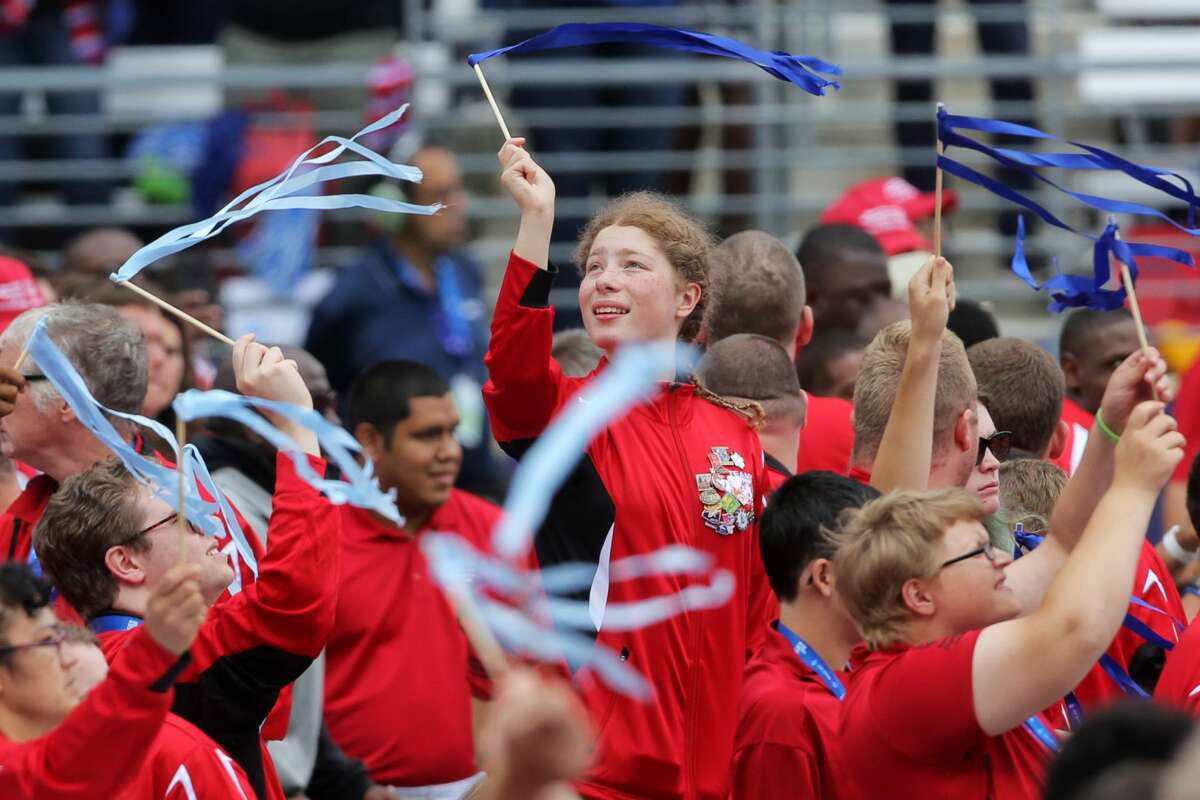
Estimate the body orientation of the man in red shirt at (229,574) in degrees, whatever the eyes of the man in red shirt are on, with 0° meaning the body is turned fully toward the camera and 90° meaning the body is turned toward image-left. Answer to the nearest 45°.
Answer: approximately 270°

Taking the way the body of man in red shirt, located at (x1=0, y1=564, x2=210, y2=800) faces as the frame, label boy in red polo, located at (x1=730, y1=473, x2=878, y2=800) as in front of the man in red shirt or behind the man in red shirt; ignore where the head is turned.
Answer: in front

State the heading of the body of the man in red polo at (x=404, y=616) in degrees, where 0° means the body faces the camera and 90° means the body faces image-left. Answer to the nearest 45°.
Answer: approximately 315°

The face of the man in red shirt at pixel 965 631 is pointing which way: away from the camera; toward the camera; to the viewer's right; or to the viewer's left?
to the viewer's right

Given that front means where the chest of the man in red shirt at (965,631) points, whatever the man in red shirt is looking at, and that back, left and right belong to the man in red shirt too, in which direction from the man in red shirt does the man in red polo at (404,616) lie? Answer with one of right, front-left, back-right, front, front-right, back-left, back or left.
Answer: back-left

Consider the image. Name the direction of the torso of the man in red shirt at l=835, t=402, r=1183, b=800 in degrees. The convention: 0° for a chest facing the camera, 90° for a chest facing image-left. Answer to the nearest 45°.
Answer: approximately 270°

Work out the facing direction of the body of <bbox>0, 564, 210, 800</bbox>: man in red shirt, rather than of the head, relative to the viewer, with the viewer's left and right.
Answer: facing to the right of the viewer
